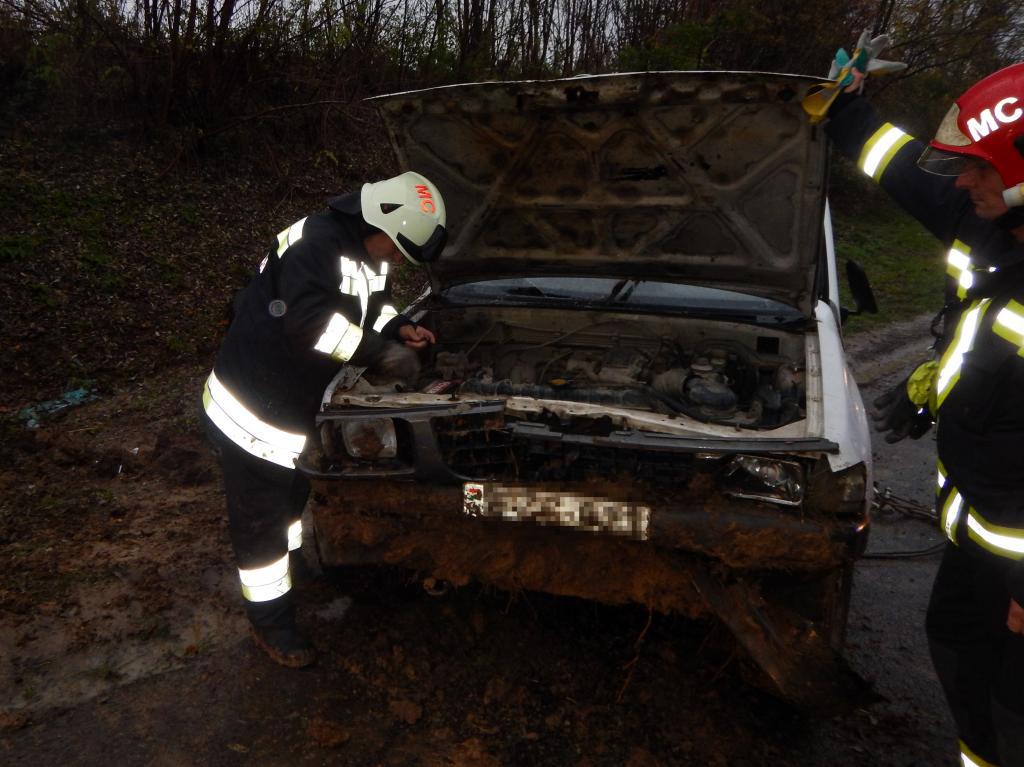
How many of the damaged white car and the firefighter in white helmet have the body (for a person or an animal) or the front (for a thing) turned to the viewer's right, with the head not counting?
1

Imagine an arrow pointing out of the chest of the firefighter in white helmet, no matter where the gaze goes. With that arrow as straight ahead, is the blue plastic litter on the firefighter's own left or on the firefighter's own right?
on the firefighter's own left

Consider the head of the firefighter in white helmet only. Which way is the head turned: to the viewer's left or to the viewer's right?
to the viewer's right

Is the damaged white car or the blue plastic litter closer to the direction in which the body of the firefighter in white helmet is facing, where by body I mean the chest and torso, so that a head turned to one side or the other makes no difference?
the damaged white car

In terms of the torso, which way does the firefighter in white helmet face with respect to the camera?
to the viewer's right

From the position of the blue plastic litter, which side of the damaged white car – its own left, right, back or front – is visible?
right

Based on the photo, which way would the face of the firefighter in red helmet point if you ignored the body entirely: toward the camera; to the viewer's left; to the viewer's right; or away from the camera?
to the viewer's left

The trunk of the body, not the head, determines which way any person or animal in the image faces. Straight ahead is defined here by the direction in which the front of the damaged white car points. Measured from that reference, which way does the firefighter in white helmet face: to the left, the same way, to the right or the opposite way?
to the left

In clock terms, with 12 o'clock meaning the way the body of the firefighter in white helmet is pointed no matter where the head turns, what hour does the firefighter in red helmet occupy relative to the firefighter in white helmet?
The firefighter in red helmet is roughly at 1 o'clock from the firefighter in white helmet.

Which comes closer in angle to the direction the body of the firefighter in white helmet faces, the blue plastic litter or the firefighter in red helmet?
the firefighter in red helmet
